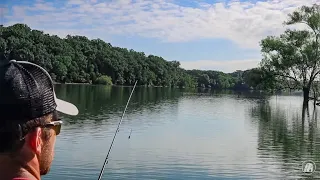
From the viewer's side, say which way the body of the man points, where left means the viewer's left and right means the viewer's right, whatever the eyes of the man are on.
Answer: facing away from the viewer and to the right of the viewer

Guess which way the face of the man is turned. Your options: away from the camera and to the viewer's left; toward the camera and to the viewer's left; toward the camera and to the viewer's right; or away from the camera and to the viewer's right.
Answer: away from the camera and to the viewer's right
